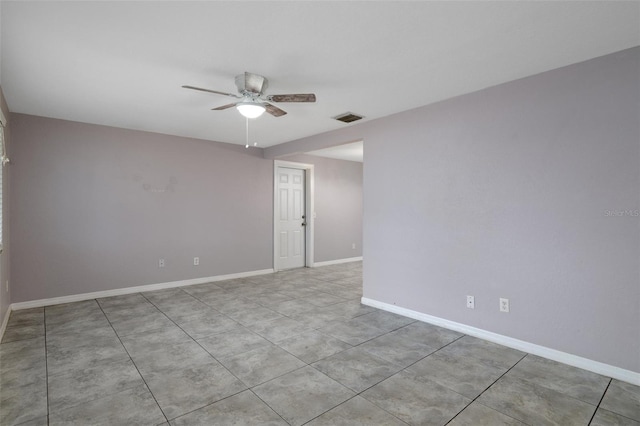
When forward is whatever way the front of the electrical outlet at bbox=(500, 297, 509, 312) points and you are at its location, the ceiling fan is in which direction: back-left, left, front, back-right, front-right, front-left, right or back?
front-right

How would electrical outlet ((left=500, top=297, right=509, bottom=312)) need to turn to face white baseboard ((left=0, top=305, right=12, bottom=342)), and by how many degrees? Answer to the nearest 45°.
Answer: approximately 45° to its right

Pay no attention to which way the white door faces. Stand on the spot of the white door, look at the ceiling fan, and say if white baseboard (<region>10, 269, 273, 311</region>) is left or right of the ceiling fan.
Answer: right

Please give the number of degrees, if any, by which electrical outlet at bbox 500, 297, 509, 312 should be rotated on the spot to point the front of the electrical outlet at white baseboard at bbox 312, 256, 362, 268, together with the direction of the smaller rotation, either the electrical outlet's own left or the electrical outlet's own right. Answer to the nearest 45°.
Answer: approximately 135° to the electrical outlet's own right
